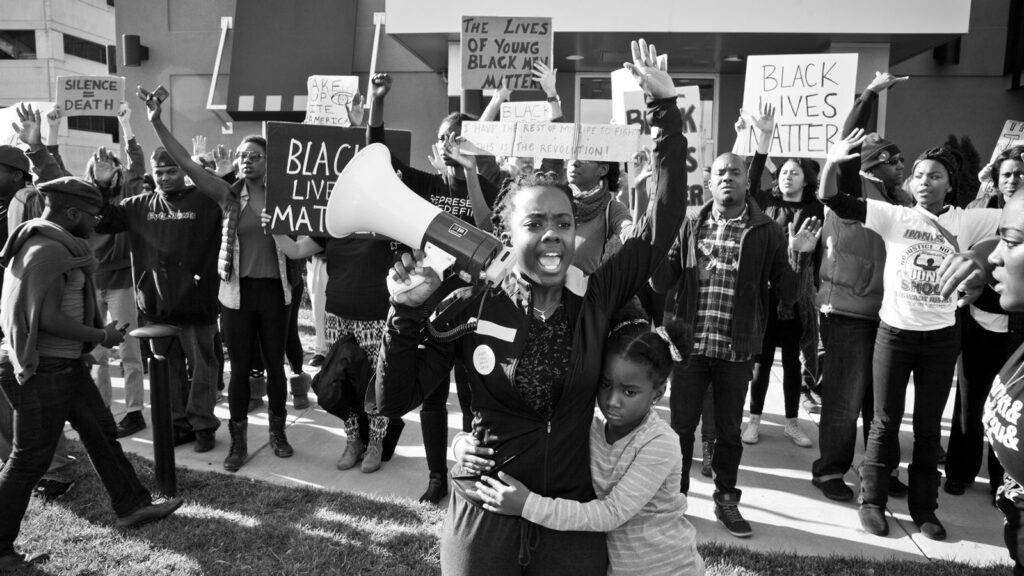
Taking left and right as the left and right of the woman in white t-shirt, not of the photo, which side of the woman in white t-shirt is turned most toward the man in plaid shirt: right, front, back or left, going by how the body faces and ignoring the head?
right

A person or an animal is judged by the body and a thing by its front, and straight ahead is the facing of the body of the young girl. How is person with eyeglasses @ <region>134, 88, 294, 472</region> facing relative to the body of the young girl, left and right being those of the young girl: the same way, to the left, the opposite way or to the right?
to the left

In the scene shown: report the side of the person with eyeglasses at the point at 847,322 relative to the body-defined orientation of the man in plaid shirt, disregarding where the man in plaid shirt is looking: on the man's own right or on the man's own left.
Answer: on the man's own left

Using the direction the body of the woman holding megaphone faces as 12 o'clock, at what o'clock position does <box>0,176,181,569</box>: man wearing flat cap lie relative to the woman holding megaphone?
The man wearing flat cap is roughly at 4 o'clock from the woman holding megaphone.

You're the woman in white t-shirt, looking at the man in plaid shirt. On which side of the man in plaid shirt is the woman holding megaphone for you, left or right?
left

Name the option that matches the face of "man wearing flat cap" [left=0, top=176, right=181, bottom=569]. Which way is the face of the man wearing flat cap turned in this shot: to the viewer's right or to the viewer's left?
to the viewer's right

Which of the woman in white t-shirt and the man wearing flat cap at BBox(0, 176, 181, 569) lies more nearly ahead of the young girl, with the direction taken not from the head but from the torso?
the man wearing flat cap

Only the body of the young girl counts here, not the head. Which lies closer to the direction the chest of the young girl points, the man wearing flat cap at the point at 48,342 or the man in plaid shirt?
the man wearing flat cap

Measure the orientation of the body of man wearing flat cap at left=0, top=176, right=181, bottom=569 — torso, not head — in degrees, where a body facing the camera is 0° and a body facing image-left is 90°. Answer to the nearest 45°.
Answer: approximately 270°

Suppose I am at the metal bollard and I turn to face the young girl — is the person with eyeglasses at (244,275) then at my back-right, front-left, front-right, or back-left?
back-left

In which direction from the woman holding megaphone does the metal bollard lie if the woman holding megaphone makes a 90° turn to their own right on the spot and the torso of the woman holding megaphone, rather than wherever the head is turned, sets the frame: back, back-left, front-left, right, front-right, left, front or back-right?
front-right

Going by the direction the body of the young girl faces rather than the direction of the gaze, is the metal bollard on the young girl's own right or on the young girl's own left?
on the young girl's own right
